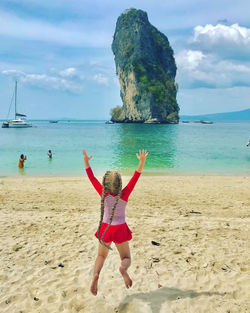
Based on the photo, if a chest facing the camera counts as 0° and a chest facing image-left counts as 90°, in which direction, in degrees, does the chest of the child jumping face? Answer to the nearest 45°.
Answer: approximately 180°

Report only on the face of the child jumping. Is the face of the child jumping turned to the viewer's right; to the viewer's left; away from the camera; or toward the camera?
away from the camera
